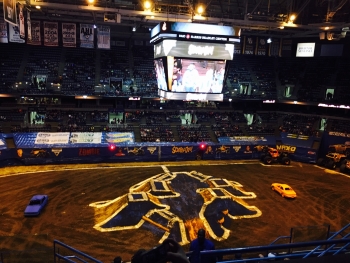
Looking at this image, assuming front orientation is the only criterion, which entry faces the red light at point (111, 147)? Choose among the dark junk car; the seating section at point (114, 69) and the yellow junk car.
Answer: the seating section

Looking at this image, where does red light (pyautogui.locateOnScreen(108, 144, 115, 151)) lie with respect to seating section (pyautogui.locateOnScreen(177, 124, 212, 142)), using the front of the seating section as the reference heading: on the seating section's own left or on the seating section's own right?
on the seating section's own right

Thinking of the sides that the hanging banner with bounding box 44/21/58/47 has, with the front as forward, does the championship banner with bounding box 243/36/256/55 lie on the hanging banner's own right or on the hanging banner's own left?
on the hanging banner's own left

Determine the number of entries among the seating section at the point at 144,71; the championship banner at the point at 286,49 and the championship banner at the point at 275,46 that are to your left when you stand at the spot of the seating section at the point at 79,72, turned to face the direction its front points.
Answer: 3

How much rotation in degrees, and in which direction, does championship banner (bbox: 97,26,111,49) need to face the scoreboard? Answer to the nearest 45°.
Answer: approximately 45° to its left

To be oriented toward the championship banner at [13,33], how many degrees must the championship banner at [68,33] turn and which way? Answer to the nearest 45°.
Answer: approximately 90° to its right

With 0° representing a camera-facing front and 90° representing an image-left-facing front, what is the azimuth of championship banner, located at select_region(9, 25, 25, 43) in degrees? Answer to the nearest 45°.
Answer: approximately 0°

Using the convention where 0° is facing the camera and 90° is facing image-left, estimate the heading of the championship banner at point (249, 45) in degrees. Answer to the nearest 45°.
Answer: approximately 0°

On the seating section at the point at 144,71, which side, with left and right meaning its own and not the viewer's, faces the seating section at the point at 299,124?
left
